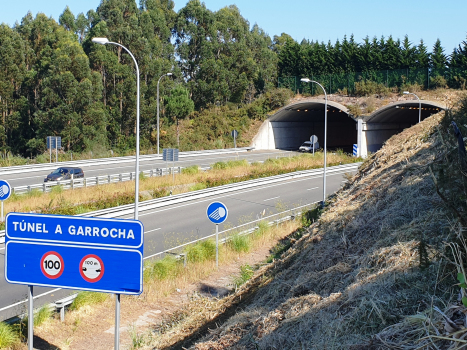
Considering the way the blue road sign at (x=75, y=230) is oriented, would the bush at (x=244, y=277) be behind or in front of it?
behind

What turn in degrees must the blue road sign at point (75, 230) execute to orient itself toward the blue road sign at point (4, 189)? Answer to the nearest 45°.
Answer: approximately 180°

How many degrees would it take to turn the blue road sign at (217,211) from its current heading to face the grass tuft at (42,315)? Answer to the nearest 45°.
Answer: approximately 45° to its right

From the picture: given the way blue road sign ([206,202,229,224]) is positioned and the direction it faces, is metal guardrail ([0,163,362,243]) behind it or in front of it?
behind

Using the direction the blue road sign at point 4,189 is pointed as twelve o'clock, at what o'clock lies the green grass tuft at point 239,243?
The green grass tuft is roughly at 10 o'clock from the blue road sign.

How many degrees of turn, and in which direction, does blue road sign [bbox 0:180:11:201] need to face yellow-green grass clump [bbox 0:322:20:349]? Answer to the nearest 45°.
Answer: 0° — it already faces it

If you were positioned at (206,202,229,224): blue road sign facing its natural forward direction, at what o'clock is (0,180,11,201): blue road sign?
(0,180,11,201): blue road sign is roughly at 4 o'clock from (206,202,229,224): blue road sign.

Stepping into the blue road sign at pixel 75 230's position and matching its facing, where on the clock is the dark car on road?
The dark car on road is roughly at 6 o'clock from the blue road sign.

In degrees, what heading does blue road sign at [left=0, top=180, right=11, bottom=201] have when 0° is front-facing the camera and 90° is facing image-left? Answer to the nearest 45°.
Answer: approximately 0°
